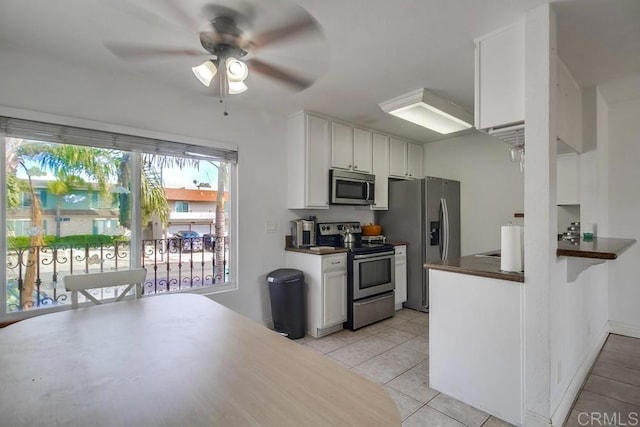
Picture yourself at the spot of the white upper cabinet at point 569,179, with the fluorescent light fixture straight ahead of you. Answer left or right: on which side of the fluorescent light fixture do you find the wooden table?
left

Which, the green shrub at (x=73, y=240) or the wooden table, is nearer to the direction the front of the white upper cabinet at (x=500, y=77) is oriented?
the green shrub

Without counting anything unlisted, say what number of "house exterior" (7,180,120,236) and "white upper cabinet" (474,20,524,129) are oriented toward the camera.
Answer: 1

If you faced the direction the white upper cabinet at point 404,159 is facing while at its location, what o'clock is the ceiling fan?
The ceiling fan is roughly at 2 o'clock from the white upper cabinet.

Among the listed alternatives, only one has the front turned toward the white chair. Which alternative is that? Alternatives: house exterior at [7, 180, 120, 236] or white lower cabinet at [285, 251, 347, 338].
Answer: the house exterior

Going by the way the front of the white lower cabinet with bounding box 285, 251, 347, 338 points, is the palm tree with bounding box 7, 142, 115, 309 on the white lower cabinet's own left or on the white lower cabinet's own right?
on the white lower cabinet's own right

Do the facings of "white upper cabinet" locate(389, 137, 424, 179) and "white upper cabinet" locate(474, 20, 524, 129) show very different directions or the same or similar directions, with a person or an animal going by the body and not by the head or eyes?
very different directions

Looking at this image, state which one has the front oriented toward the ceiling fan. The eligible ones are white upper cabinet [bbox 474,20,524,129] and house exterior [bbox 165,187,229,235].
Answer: the house exterior

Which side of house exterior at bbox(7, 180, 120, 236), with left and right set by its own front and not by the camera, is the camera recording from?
front

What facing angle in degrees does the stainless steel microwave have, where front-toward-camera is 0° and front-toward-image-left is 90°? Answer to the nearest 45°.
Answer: approximately 315°

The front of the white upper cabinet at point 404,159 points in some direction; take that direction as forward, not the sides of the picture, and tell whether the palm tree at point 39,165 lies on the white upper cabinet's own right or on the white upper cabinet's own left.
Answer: on the white upper cabinet's own right

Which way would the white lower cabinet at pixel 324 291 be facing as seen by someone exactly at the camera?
facing the viewer and to the right of the viewer

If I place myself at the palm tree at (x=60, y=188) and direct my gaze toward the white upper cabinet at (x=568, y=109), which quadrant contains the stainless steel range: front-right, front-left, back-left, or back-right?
front-left

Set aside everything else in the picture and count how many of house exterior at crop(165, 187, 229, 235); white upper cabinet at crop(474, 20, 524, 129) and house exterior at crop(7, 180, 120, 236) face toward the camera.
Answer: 2

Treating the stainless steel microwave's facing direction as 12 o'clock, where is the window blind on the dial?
The window blind is roughly at 3 o'clock from the stainless steel microwave.

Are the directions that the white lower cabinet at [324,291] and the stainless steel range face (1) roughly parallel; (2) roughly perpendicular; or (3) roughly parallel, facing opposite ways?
roughly parallel

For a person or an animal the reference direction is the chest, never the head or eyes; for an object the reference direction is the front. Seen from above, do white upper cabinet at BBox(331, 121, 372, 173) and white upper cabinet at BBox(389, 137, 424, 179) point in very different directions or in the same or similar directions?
same or similar directions

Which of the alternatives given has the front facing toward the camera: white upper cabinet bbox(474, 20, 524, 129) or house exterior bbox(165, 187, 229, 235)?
the house exterior
